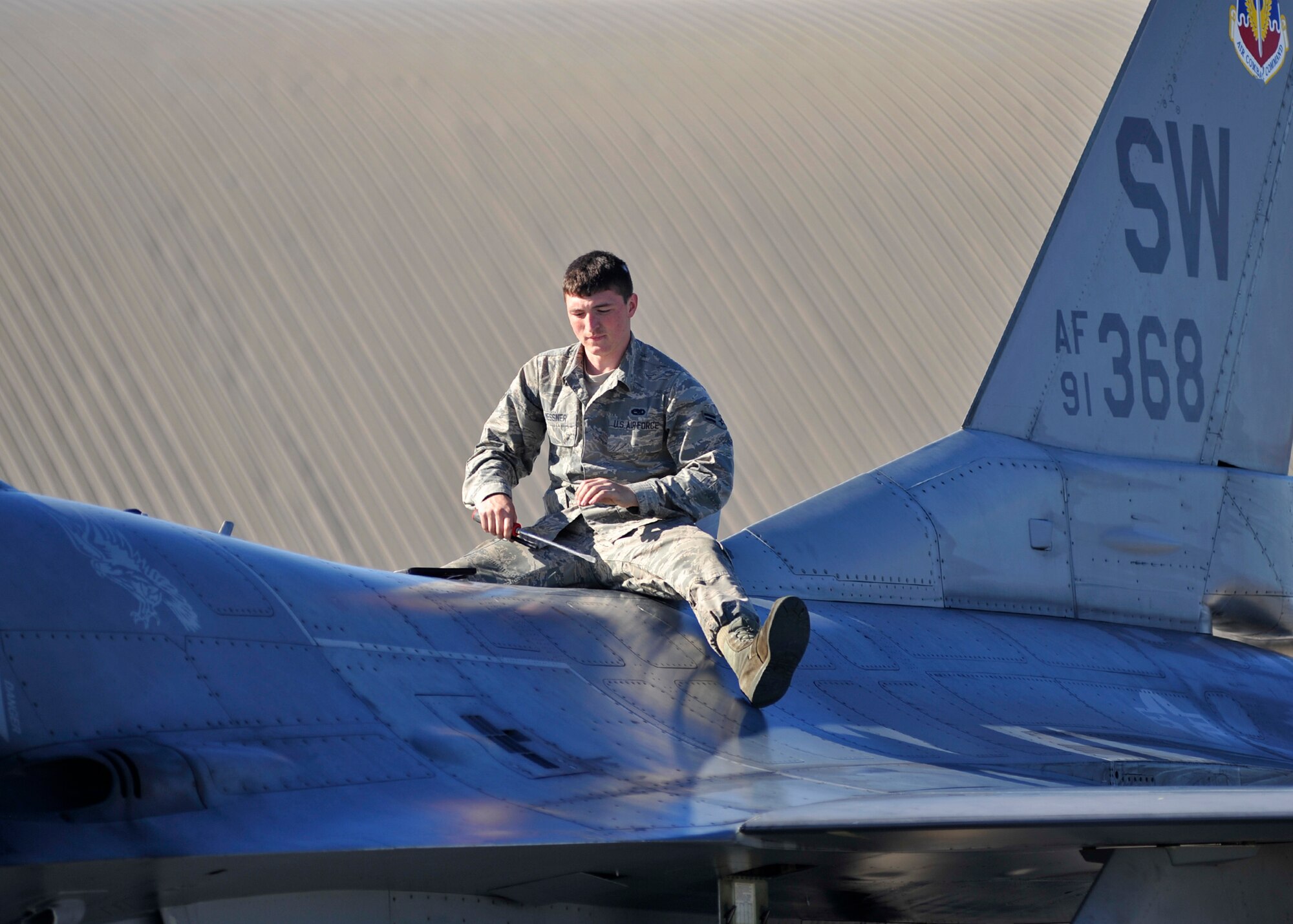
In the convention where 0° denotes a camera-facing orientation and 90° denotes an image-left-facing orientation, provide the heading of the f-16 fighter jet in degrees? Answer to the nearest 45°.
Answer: approximately 45°
